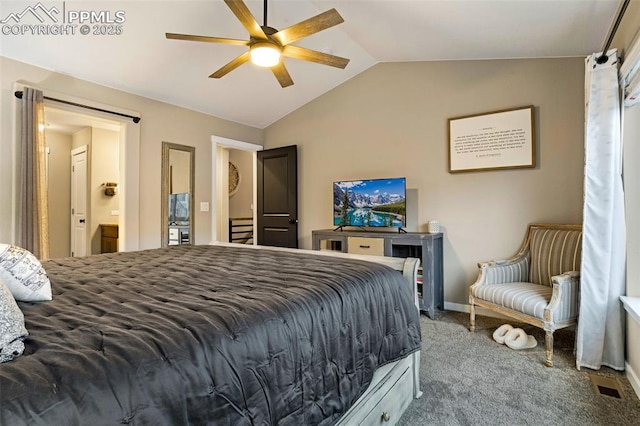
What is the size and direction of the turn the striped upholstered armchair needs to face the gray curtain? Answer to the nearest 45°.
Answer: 0° — it already faces it

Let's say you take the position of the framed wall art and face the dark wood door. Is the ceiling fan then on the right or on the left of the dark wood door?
left

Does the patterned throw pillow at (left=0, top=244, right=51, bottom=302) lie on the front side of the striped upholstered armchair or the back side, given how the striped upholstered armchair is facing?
on the front side

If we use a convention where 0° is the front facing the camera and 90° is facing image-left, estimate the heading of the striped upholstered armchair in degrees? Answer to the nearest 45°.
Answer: approximately 45°

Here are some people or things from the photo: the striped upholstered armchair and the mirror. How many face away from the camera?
0

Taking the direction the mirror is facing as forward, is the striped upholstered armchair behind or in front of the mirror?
in front

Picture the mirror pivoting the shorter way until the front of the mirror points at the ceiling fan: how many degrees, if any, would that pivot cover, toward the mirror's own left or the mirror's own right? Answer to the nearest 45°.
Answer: approximately 45° to the mirror's own right

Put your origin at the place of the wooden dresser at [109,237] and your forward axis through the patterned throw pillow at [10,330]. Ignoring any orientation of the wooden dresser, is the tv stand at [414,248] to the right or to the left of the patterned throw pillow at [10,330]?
left

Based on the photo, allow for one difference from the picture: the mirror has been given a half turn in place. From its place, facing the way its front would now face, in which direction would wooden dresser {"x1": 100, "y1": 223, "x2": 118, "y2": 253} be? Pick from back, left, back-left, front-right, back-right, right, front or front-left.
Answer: front

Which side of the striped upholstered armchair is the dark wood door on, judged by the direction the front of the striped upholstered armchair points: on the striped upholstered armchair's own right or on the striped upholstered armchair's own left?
on the striped upholstered armchair's own right

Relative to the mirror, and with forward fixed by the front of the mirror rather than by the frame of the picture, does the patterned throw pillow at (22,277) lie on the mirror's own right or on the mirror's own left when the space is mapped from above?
on the mirror's own right

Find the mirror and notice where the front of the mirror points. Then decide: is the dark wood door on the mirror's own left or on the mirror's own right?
on the mirror's own left

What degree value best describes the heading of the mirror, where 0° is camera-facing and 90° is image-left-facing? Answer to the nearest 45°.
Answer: approximately 315°

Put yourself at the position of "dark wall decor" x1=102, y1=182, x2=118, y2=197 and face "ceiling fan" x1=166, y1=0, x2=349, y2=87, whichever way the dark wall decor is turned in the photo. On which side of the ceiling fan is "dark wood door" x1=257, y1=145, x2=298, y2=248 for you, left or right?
left
